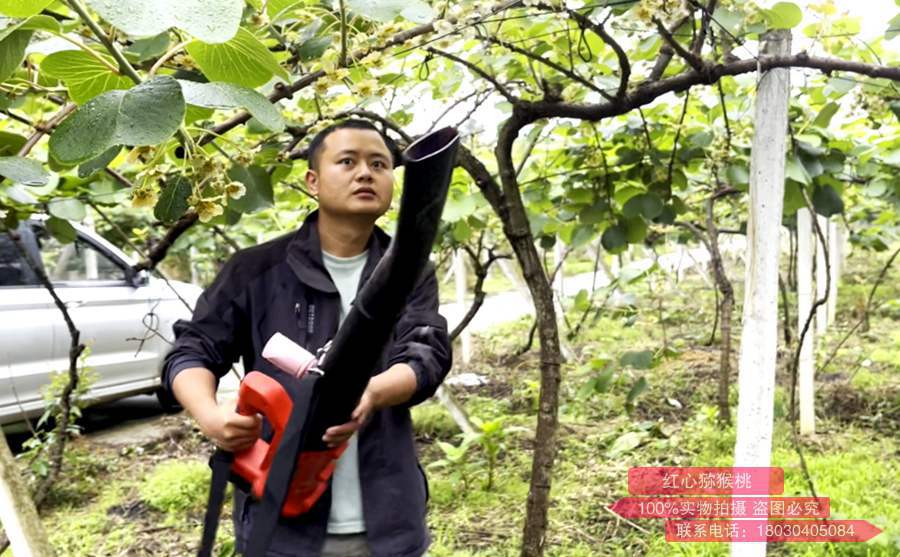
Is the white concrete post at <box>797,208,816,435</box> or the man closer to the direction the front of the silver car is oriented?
the white concrete post

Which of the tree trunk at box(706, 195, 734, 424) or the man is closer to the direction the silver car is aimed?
the tree trunk

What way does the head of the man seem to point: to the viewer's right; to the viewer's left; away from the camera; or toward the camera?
toward the camera

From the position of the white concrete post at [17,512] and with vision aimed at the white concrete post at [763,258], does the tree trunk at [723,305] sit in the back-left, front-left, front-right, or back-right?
front-left

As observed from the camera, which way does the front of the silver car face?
facing away from the viewer and to the right of the viewer

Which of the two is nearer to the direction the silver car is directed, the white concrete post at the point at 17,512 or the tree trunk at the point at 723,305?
the tree trunk

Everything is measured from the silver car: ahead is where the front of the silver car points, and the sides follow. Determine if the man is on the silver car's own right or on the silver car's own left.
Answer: on the silver car's own right

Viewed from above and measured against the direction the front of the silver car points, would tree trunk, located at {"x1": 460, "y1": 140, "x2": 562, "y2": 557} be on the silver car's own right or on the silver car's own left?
on the silver car's own right

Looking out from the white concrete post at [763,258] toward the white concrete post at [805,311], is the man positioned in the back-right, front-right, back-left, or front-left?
back-left
